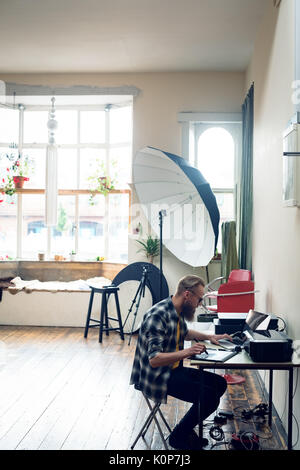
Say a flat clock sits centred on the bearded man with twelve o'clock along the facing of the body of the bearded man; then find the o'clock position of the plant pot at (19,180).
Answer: The plant pot is roughly at 8 o'clock from the bearded man.

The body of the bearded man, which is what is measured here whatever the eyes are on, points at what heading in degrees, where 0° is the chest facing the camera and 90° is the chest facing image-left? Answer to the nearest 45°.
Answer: approximately 270°

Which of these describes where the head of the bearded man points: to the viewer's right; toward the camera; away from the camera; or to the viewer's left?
to the viewer's right

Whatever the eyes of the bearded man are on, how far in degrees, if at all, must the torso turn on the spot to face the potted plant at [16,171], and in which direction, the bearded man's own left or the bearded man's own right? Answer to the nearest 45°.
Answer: approximately 135° to the bearded man's own left

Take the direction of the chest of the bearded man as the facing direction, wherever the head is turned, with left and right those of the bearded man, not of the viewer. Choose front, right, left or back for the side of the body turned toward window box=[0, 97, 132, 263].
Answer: left

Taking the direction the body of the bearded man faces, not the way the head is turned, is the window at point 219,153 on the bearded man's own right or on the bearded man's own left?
on the bearded man's own left

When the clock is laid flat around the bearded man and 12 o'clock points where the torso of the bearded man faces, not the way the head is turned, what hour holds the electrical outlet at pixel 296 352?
The electrical outlet is roughly at 12 o'clock from the bearded man.

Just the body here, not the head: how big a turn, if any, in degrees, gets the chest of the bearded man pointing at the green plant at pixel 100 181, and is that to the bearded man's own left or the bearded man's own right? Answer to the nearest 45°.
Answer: approximately 90° to the bearded man's own left
